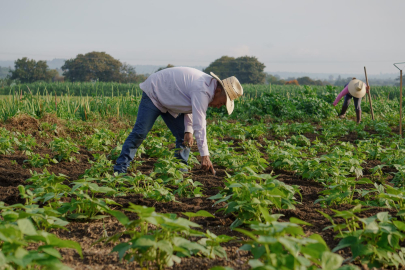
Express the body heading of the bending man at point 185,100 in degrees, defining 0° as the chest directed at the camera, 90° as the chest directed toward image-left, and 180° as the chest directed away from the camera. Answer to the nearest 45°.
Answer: approximately 270°

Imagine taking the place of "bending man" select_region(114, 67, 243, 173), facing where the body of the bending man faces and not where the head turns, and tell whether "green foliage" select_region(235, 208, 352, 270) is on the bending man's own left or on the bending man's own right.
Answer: on the bending man's own right

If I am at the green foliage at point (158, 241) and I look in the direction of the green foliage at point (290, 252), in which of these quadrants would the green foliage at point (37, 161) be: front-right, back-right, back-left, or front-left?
back-left

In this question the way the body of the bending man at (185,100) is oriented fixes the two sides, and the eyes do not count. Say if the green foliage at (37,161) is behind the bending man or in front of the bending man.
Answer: behind

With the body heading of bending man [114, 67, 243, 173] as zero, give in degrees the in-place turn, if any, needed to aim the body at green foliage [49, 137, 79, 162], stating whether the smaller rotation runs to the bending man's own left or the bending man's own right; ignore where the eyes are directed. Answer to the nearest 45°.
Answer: approximately 135° to the bending man's own left

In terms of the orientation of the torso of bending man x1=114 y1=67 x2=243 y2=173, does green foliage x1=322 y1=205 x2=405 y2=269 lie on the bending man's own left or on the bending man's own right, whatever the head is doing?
on the bending man's own right

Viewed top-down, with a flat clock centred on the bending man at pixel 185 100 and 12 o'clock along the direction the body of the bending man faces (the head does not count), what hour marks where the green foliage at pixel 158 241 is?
The green foliage is roughly at 3 o'clock from the bending man.
